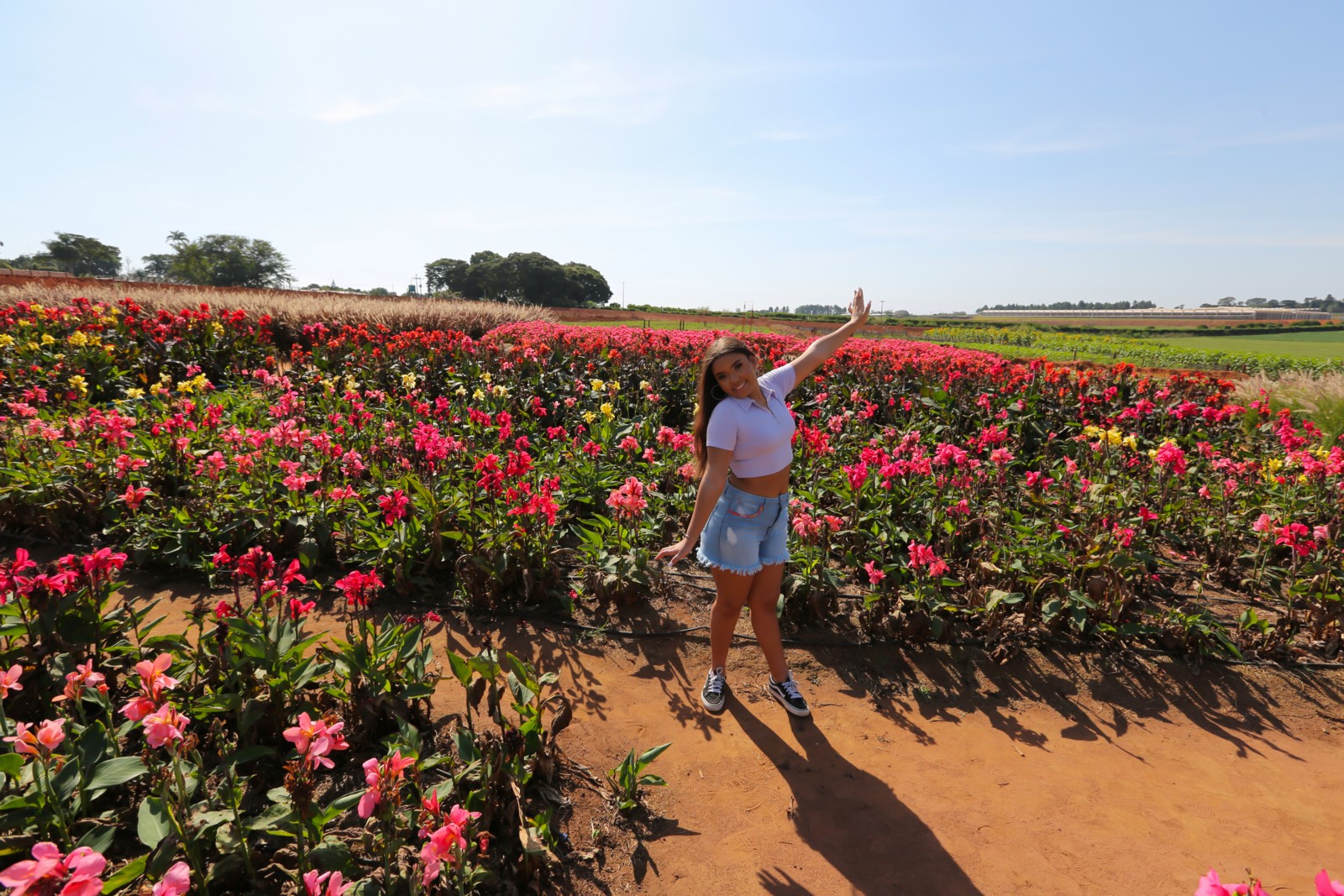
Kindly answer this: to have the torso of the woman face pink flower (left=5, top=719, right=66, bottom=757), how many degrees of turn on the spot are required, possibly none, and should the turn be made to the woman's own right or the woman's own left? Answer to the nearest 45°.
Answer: approximately 90° to the woman's own right

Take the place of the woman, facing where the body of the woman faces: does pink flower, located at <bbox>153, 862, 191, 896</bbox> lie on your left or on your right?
on your right

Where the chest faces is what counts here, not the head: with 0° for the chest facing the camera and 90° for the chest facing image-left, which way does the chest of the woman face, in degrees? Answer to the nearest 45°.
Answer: approximately 315°

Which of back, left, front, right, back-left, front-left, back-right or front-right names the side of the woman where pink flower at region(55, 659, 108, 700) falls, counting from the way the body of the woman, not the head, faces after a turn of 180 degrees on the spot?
left

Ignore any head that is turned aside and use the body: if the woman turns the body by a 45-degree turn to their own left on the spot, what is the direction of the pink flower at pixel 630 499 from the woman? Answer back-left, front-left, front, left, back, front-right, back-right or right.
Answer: back-left

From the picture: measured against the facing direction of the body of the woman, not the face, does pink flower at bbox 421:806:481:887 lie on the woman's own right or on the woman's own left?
on the woman's own right

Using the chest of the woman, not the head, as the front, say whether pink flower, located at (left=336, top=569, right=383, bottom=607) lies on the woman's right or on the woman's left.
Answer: on the woman's right

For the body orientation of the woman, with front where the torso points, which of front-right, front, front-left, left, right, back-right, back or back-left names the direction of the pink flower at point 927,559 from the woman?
left

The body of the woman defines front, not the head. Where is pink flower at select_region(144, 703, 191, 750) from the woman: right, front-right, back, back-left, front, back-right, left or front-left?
right

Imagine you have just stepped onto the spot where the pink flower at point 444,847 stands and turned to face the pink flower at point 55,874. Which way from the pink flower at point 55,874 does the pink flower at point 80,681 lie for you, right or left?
right
